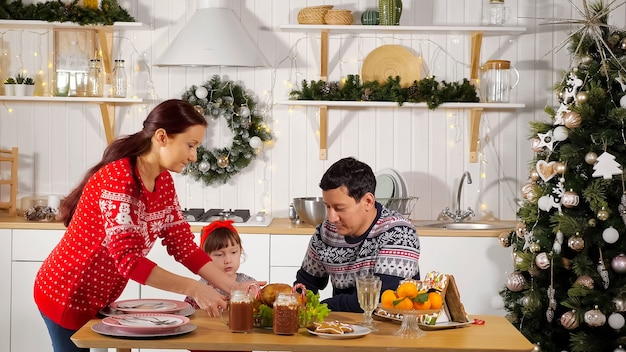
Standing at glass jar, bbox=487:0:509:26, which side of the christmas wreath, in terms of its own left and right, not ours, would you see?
left

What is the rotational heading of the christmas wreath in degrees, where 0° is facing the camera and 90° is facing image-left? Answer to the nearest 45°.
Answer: approximately 0°

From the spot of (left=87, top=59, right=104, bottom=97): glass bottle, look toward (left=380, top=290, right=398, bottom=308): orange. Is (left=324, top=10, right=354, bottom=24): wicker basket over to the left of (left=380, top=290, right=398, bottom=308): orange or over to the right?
left

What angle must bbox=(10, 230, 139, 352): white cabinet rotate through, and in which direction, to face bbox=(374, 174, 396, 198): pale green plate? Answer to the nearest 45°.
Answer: approximately 90° to its left

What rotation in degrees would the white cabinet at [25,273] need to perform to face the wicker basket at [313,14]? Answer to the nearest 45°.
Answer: approximately 90° to its left

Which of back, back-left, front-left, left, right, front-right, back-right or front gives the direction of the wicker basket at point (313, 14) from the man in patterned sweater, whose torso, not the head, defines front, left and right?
back-right

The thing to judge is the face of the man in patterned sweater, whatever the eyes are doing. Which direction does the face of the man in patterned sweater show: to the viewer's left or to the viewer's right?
to the viewer's left
